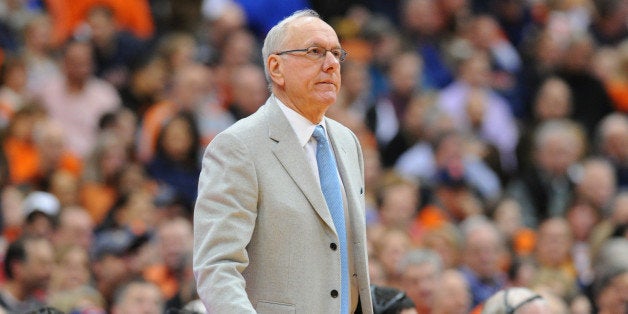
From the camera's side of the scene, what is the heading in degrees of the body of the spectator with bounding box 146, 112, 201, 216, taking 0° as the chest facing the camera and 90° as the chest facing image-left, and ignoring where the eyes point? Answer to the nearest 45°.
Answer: approximately 0°

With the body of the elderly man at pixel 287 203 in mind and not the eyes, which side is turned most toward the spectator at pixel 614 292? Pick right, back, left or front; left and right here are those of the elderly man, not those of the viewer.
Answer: left

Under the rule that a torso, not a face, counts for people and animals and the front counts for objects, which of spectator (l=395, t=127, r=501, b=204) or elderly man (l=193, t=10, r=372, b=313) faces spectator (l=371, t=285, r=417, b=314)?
spectator (l=395, t=127, r=501, b=204)

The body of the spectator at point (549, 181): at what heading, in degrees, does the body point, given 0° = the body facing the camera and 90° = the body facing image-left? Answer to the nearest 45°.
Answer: approximately 45°
